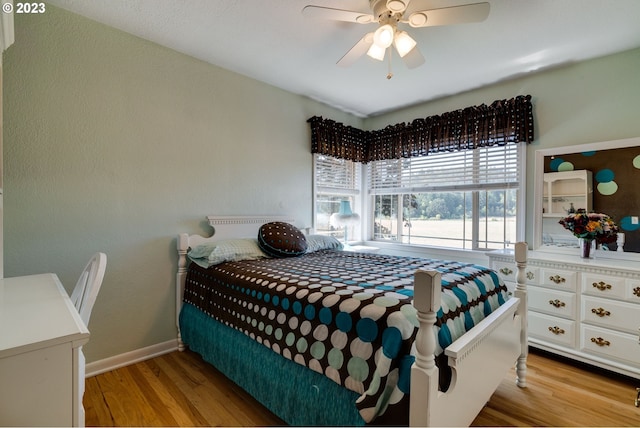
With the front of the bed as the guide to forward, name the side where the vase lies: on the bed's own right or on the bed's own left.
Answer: on the bed's own left

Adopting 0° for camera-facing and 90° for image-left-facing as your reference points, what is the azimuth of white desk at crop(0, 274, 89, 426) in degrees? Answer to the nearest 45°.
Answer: approximately 270°

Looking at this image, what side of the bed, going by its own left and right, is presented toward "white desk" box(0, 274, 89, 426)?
right

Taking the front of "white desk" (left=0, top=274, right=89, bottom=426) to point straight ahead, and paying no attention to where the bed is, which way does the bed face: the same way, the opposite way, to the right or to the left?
to the right
